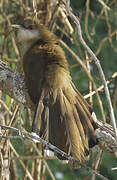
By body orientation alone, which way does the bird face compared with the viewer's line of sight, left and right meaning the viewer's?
facing away from the viewer and to the left of the viewer
